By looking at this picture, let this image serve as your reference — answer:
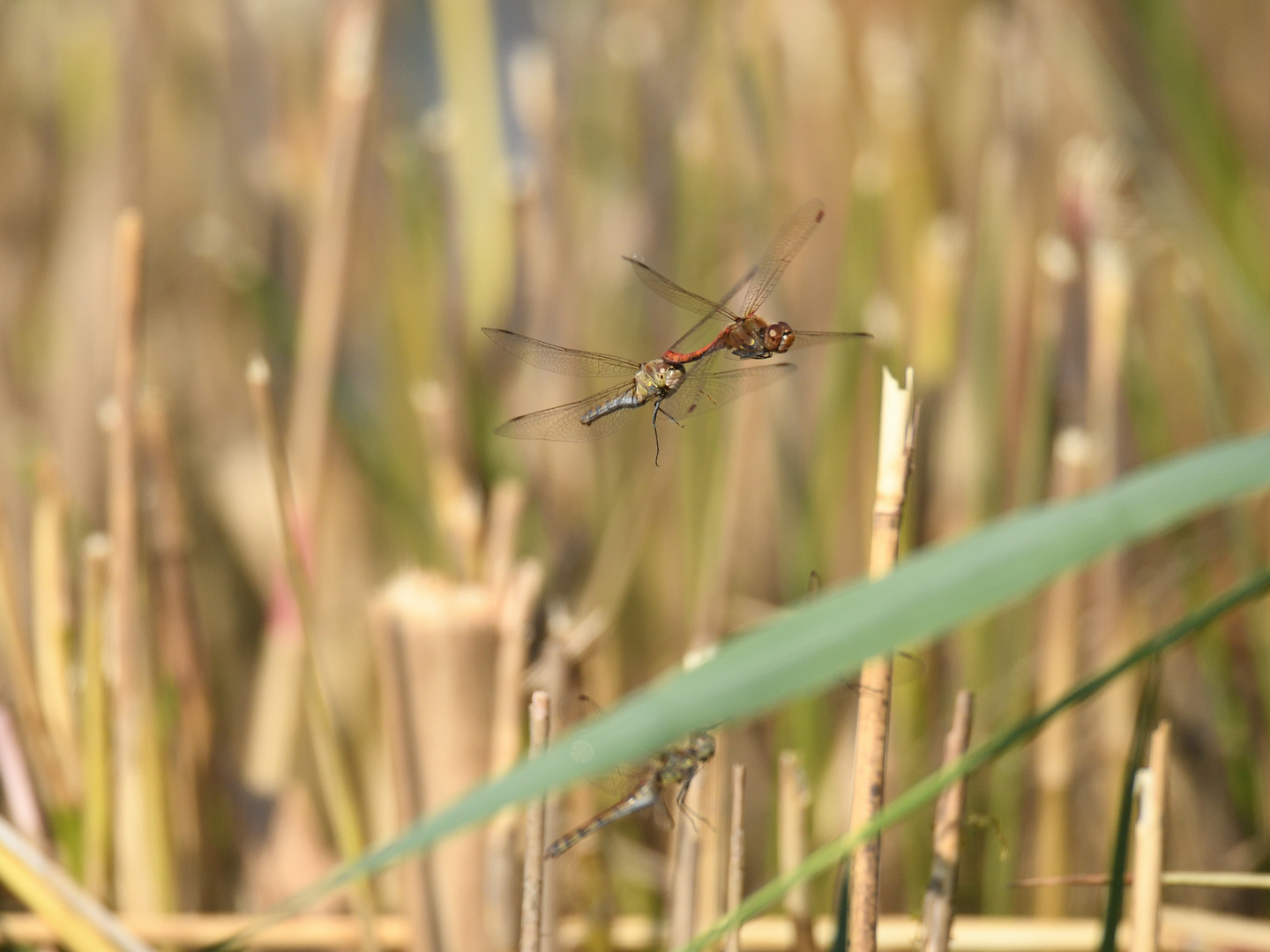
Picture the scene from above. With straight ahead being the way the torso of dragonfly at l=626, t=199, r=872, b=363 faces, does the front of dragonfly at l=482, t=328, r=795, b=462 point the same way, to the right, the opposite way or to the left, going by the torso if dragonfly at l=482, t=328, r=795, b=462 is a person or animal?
the same way

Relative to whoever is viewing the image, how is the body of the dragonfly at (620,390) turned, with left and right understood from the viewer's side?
facing the viewer and to the right of the viewer

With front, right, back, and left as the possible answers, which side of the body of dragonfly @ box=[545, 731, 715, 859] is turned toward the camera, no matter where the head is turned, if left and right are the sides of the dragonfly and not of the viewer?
right

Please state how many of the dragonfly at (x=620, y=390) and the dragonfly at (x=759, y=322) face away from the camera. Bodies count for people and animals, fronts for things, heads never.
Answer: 0
